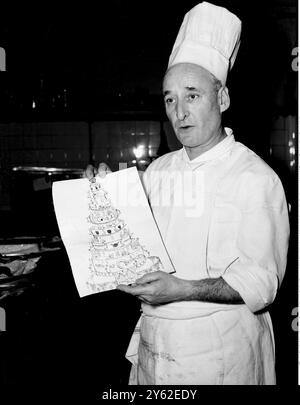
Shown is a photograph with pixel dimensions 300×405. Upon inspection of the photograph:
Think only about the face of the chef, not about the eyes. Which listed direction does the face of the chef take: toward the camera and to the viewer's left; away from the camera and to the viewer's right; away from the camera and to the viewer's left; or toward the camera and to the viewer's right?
toward the camera and to the viewer's left

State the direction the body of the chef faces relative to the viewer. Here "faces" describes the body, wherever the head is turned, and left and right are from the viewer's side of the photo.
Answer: facing the viewer and to the left of the viewer
